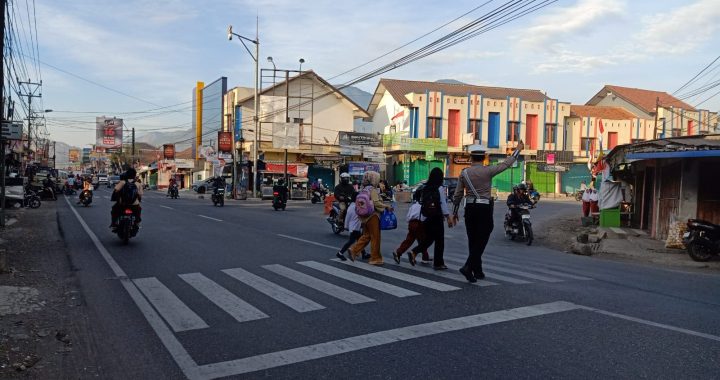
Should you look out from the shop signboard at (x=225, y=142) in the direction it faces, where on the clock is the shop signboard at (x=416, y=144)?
the shop signboard at (x=416, y=144) is roughly at 9 o'clock from the shop signboard at (x=225, y=142).

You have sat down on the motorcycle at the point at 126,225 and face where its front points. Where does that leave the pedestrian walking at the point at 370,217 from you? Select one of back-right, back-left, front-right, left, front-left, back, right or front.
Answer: back-right

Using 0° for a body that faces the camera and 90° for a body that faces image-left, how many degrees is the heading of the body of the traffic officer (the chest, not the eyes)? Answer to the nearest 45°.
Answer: approximately 180°

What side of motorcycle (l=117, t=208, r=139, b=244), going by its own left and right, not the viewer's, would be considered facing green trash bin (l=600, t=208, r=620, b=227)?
right

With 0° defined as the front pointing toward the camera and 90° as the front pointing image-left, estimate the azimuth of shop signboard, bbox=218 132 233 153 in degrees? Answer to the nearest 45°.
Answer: approximately 0°

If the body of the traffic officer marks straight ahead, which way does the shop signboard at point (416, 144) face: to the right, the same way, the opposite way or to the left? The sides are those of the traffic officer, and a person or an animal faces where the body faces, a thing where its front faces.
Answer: the opposite way

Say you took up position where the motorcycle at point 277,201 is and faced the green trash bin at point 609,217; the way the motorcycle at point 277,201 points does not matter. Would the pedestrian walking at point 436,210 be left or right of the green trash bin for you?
right

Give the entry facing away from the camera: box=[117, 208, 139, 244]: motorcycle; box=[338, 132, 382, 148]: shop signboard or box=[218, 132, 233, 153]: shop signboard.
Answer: the motorcycle

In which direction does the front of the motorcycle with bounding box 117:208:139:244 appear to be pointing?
away from the camera

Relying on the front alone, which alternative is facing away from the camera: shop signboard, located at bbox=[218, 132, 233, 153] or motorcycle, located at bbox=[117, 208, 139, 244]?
the motorcycle
